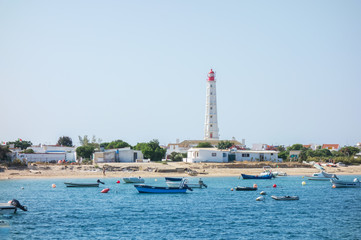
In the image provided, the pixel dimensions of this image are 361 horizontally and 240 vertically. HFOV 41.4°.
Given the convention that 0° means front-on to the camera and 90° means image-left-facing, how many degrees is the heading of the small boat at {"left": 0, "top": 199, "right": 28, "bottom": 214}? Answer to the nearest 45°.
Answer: approximately 90°
